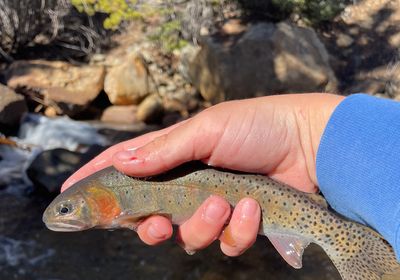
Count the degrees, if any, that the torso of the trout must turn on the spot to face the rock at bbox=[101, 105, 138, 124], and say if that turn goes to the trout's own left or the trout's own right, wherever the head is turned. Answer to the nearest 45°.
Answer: approximately 90° to the trout's own right

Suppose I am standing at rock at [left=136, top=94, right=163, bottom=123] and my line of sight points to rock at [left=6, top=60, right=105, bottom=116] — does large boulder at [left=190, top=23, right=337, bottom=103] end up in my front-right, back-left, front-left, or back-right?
back-right

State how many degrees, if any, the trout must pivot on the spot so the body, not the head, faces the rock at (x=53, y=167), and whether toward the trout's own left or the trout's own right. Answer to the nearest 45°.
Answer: approximately 45° to the trout's own right

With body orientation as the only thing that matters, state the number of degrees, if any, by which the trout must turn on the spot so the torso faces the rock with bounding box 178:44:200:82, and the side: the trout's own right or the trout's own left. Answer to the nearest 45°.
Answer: approximately 90° to the trout's own right

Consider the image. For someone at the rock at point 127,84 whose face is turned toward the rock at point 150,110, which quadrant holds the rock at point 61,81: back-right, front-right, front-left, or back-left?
back-right

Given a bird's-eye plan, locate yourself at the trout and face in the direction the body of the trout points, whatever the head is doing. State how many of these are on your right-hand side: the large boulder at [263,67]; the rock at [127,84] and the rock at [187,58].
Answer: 3

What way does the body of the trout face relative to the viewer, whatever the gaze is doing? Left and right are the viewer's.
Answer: facing to the left of the viewer

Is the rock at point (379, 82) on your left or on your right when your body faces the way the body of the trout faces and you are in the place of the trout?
on your right

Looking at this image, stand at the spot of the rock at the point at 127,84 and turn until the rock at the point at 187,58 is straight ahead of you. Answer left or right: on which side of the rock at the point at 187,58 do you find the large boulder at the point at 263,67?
right
